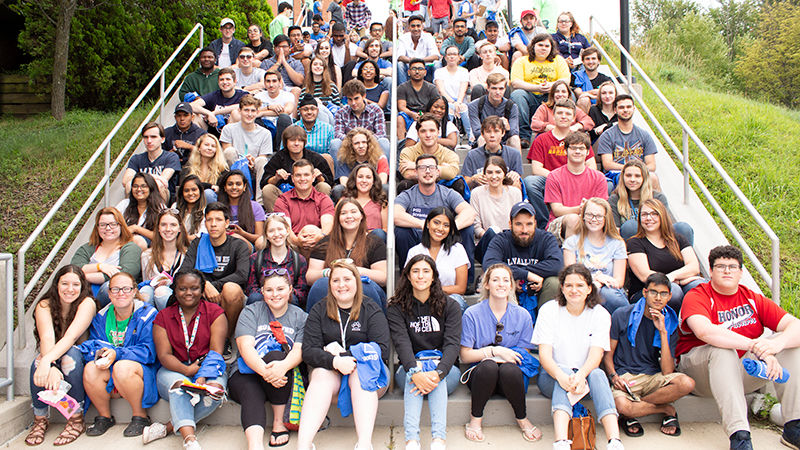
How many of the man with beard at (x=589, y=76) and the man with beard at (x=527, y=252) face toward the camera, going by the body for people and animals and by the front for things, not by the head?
2

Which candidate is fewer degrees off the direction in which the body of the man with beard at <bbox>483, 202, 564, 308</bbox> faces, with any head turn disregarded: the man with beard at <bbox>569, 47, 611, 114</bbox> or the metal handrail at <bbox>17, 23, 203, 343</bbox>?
the metal handrail

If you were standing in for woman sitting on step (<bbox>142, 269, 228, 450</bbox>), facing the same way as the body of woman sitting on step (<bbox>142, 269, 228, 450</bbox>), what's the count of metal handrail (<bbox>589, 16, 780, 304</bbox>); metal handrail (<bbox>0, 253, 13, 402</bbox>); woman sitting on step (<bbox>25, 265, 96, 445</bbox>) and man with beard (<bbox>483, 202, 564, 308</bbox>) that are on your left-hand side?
2

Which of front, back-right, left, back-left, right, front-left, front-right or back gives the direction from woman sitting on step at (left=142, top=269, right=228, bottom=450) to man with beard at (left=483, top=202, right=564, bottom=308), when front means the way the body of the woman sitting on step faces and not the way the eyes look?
left

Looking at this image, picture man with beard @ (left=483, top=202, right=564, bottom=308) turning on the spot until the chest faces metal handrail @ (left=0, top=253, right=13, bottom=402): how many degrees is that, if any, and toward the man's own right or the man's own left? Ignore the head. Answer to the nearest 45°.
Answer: approximately 90° to the man's own right

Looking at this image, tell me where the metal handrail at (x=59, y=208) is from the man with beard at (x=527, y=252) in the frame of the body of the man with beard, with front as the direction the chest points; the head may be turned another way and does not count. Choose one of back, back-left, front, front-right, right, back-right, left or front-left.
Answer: right

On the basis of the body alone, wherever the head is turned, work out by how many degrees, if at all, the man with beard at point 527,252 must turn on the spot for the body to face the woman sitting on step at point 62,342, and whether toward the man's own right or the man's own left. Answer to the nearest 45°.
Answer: approximately 45° to the man's own right

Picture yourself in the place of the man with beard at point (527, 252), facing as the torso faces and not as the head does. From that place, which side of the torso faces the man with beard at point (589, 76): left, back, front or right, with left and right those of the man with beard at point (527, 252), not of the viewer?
back

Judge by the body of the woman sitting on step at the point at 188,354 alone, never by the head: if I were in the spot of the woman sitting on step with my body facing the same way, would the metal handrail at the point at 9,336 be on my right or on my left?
on my right
